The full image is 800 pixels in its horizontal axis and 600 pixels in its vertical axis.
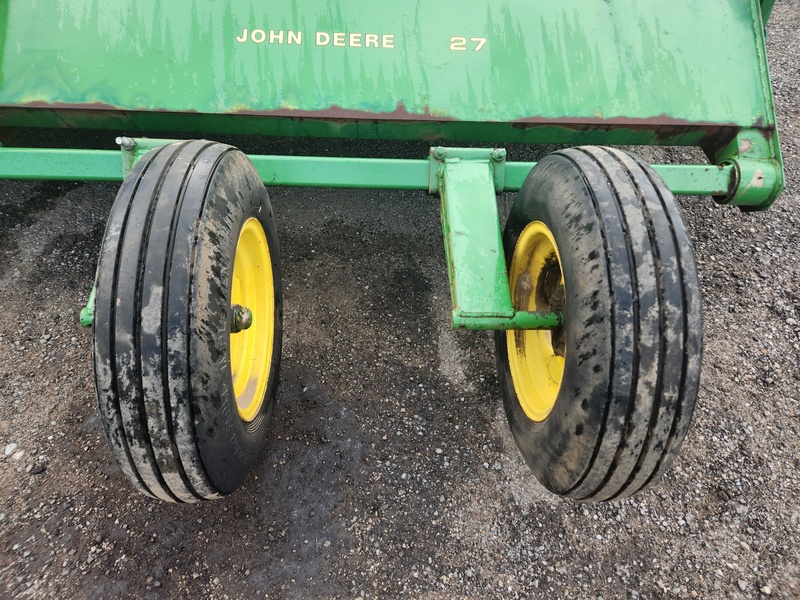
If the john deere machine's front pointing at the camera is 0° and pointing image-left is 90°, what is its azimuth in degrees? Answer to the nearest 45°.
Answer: approximately 180°
